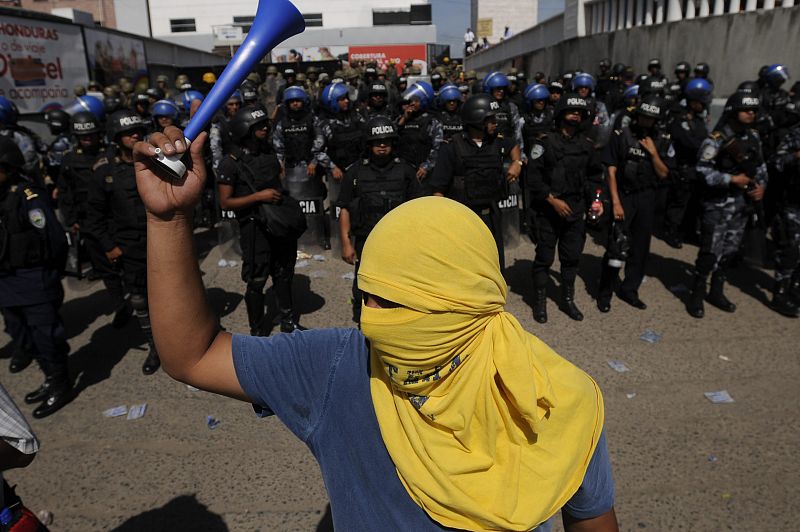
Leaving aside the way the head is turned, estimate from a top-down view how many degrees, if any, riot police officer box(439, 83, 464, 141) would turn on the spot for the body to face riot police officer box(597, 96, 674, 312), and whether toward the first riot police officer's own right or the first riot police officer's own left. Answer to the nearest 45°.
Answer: approximately 45° to the first riot police officer's own left

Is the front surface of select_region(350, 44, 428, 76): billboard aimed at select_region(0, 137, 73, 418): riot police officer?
yes

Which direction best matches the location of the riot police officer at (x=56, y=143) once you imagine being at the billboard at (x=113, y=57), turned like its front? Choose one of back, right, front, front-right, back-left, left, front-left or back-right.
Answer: front-right

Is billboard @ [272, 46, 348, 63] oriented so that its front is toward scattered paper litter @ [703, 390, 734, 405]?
yes

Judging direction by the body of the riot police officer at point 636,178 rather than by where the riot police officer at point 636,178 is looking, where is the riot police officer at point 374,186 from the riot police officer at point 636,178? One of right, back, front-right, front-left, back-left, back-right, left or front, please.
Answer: front-right

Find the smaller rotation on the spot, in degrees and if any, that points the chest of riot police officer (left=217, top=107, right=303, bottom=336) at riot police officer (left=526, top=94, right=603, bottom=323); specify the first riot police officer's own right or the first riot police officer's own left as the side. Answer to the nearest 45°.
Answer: approximately 45° to the first riot police officer's own left

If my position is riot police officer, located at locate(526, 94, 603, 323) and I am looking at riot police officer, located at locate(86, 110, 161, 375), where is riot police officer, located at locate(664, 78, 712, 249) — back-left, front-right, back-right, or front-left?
back-right

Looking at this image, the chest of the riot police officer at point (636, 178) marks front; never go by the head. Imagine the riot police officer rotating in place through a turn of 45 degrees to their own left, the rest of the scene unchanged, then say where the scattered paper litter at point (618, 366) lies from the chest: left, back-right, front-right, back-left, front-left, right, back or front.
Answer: front-right

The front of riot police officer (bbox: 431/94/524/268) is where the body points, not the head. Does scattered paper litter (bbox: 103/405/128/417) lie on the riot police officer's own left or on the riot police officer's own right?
on the riot police officer's own right

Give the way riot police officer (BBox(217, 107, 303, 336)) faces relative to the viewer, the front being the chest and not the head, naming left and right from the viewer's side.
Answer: facing the viewer and to the right of the viewer
